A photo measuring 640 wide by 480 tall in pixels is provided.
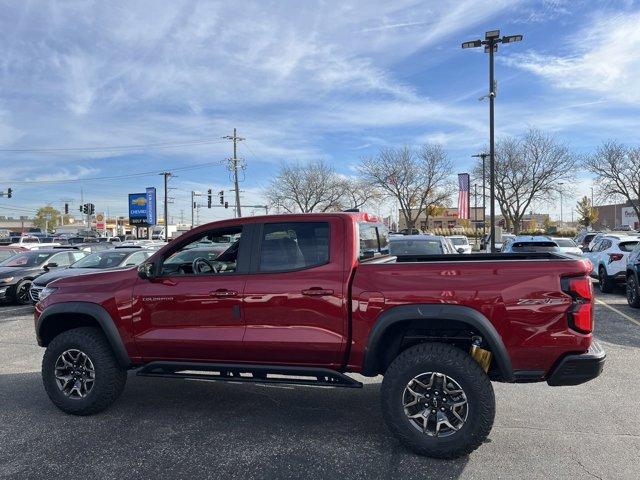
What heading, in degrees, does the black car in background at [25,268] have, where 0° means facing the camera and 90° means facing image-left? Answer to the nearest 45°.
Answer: approximately 45°

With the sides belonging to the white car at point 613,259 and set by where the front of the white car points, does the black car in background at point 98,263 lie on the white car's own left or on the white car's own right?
on the white car's own left

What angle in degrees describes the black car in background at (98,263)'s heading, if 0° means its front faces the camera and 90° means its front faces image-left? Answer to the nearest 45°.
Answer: approximately 45°

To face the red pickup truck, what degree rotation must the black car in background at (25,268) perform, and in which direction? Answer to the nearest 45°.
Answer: approximately 45° to its left

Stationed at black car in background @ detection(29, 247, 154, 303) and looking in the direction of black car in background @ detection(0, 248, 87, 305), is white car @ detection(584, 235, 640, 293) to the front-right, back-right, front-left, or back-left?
back-right

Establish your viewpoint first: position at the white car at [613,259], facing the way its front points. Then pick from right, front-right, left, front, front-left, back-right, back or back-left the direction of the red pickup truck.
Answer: back-left

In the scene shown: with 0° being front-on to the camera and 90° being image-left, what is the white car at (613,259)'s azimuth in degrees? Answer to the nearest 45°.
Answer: approximately 135°

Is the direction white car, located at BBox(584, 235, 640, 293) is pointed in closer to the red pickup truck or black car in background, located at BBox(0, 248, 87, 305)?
the black car in background

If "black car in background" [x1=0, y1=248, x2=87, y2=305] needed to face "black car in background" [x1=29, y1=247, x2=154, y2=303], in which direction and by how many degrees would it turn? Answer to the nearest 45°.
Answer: approximately 90° to its left
